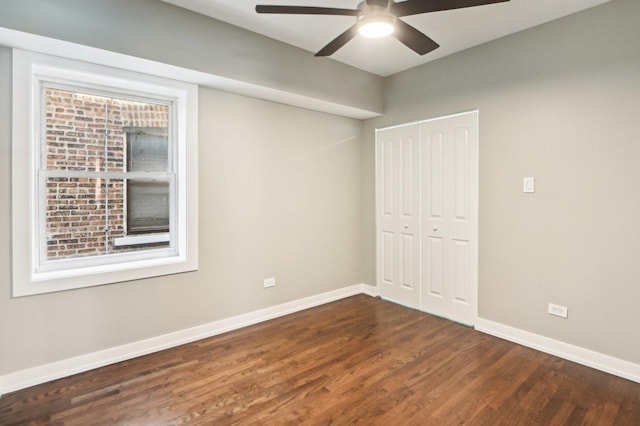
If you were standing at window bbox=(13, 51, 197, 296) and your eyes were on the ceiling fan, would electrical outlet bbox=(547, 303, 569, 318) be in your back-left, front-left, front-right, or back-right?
front-left

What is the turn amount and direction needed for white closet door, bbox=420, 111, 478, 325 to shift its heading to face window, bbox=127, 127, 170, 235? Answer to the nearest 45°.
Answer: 0° — it already faces it

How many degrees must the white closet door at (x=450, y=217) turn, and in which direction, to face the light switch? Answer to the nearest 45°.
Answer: approximately 90° to its left

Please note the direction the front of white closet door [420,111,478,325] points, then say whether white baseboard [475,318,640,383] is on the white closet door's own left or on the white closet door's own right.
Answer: on the white closet door's own left

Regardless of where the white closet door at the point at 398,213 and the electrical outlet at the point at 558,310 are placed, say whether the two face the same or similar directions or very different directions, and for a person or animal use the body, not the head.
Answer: same or similar directions

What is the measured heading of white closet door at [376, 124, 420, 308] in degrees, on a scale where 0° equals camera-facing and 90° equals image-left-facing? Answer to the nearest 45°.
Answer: approximately 45°

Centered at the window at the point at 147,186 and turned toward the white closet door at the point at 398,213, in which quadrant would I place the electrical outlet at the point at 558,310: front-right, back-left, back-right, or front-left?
front-right

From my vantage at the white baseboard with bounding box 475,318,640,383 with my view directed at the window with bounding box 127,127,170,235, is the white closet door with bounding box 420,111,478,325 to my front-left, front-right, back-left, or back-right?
front-right

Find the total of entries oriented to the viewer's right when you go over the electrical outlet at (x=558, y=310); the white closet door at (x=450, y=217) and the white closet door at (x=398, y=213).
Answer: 0

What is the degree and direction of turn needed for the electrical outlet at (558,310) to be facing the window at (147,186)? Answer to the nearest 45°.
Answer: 0° — it already faces it

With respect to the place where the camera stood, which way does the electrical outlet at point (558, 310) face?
facing the viewer and to the left of the viewer

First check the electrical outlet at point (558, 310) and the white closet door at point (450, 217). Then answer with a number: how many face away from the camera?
0

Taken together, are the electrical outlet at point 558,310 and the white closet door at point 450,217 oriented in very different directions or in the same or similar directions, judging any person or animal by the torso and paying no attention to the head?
same or similar directions

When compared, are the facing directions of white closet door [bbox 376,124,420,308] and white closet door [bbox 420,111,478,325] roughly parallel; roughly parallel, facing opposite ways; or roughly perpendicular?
roughly parallel

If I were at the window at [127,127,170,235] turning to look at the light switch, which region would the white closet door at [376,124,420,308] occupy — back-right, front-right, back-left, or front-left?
front-left

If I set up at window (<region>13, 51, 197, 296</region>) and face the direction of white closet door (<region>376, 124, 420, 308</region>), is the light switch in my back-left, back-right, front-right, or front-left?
front-right

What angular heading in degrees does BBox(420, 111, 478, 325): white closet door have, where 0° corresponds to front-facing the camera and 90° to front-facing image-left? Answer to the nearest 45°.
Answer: approximately 45°

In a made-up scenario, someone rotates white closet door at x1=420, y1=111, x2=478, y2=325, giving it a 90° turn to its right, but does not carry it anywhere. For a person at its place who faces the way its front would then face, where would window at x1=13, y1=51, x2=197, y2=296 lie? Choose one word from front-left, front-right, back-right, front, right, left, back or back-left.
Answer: left

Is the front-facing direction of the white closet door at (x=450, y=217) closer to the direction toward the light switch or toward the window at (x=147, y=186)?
the window
